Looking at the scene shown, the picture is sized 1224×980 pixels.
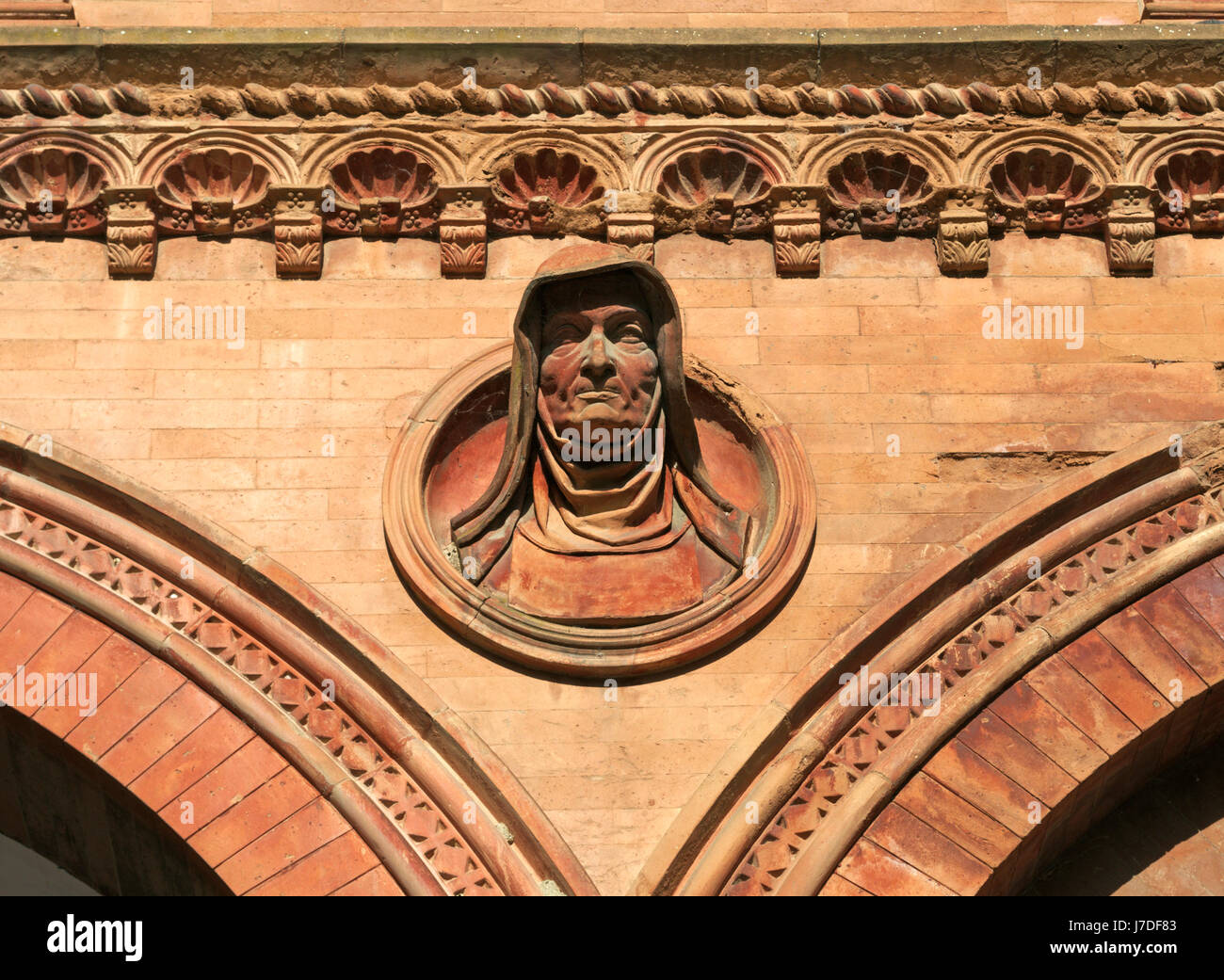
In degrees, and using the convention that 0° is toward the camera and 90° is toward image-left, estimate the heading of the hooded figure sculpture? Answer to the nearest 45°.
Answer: approximately 0°
